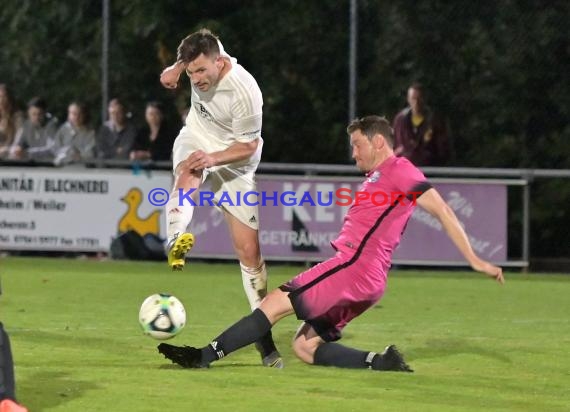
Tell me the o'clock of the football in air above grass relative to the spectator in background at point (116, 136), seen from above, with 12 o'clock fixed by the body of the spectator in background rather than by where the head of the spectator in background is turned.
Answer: The football in air above grass is roughly at 12 o'clock from the spectator in background.

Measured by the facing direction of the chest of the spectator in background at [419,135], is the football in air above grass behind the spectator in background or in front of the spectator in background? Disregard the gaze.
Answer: in front

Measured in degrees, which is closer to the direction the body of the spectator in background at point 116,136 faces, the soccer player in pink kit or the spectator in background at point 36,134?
the soccer player in pink kit

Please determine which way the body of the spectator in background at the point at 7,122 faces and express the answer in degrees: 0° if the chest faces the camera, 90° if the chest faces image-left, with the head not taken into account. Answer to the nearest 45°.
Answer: approximately 0°

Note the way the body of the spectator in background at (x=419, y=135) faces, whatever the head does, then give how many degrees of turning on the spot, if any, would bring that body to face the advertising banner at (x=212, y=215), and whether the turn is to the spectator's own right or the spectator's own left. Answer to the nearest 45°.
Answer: approximately 90° to the spectator's own right

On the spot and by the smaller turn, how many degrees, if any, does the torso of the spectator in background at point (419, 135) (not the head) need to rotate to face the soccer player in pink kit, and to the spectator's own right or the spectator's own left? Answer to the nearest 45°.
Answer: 0° — they already face them

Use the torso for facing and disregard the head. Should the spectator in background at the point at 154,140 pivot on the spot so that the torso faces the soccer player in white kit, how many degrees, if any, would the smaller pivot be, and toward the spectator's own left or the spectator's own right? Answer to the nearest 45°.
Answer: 0° — they already face them
